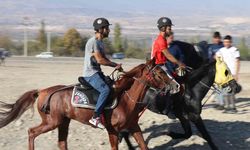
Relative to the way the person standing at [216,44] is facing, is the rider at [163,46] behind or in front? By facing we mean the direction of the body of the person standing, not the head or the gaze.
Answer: in front

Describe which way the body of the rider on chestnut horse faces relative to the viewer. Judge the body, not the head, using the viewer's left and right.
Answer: facing to the right of the viewer

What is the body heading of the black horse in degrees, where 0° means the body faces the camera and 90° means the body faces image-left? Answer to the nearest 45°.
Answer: approximately 270°

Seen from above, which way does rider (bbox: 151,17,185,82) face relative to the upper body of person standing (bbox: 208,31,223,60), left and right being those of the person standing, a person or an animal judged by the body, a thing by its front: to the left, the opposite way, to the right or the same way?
to the left

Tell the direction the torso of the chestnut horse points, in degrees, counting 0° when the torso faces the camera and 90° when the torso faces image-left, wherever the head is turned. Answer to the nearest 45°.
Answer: approximately 270°

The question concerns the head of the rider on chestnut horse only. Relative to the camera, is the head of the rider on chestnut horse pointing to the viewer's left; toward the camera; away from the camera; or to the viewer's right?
to the viewer's right

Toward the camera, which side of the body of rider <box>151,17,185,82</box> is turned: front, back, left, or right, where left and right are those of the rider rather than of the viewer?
right

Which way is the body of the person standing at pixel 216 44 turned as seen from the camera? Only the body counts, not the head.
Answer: toward the camera

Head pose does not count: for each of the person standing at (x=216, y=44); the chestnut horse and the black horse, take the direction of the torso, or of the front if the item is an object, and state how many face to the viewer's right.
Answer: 2

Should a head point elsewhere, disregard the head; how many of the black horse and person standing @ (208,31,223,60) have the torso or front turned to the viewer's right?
1

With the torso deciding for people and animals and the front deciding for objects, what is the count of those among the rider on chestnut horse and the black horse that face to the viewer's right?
2
